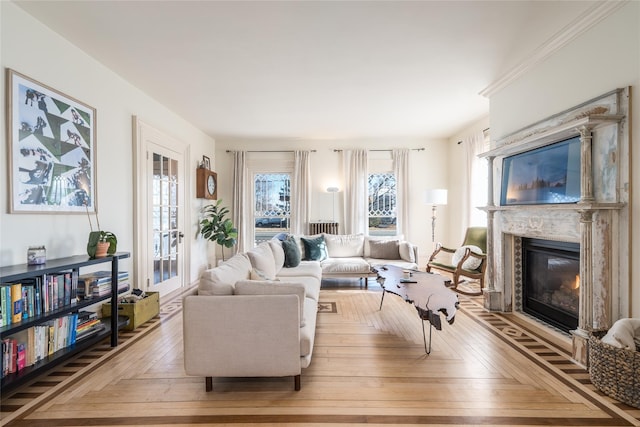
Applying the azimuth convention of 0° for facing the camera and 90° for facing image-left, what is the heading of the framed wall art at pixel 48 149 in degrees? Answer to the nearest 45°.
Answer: approximately 315°

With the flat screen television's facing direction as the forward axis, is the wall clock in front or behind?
in front

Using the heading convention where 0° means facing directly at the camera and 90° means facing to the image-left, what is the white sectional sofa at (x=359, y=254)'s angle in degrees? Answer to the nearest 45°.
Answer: approximately 0°

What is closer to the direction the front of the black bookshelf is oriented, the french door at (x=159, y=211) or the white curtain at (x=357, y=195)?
the white curtain

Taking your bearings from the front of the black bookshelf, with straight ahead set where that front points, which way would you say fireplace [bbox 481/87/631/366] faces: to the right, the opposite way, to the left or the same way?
the opposite way

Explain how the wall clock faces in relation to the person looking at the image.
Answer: facing the viewer and to the right of the viewer

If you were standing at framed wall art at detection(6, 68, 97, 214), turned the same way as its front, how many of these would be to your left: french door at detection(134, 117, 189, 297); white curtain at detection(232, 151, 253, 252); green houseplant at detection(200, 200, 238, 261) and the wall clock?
4

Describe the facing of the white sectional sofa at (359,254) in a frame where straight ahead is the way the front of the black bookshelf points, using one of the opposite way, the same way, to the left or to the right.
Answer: to the right

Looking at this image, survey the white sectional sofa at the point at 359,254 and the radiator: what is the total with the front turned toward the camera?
2

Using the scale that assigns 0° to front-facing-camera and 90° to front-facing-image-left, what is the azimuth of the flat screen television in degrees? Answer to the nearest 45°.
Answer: approximately 45°

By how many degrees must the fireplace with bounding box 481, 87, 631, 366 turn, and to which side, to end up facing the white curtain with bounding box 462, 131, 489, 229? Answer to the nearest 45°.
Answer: approximately 90° to its right

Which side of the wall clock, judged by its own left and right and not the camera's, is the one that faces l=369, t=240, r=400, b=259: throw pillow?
front

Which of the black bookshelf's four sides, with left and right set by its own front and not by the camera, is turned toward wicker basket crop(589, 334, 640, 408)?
front

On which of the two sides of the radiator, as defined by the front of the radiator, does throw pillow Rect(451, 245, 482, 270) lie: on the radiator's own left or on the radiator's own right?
on the radiator's own left

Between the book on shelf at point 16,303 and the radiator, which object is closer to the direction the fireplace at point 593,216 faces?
the book on shelf

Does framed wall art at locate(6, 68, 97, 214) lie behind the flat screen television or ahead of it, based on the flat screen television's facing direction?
ahead

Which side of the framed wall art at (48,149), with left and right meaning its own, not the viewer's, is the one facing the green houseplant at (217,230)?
left
